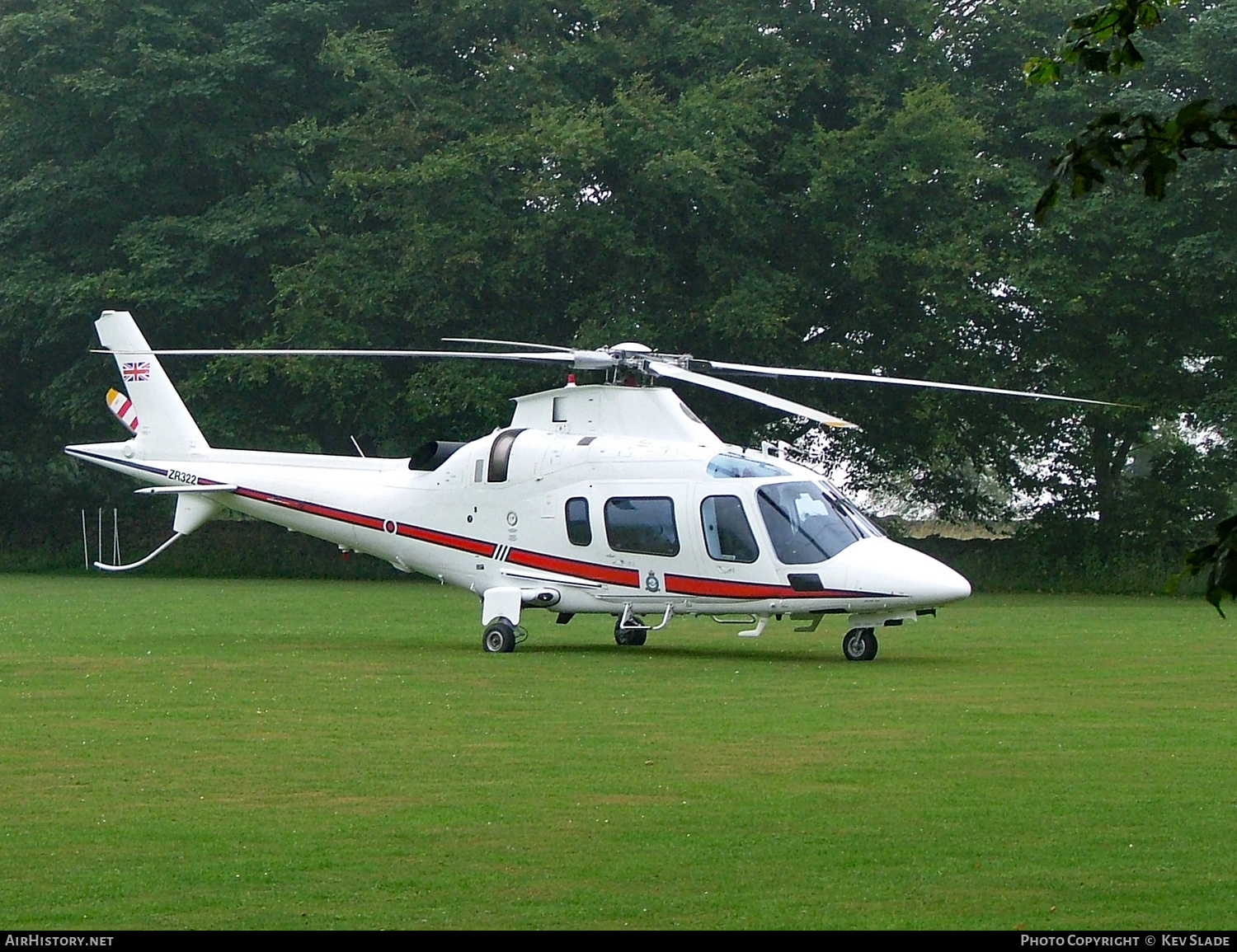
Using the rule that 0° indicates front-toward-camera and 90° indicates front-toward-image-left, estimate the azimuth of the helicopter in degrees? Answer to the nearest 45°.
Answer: approximately 315°
